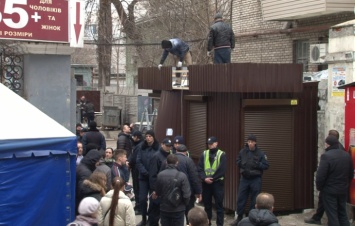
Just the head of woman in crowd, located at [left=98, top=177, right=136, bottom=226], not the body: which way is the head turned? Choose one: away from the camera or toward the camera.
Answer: away from the camera

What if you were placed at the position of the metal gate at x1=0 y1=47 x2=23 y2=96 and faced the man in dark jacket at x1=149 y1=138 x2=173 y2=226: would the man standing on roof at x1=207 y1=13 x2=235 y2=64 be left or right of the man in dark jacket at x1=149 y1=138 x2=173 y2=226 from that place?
left

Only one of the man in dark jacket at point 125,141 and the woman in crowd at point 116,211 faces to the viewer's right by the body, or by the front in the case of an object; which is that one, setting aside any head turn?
the man in dark jacket

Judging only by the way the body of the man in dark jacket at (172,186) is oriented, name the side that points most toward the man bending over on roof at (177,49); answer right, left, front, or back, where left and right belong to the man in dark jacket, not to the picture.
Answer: front

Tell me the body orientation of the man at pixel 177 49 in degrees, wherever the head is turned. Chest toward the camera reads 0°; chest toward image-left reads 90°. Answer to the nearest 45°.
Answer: approximately 45°

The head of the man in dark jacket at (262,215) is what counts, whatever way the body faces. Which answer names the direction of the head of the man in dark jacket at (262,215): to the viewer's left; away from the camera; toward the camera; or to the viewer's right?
away from the camera

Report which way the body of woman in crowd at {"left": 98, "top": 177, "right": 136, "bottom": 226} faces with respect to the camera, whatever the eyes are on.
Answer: away from the camera
